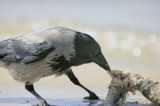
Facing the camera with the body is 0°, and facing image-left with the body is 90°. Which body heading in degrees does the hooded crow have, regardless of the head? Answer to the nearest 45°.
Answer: approximately 270°
